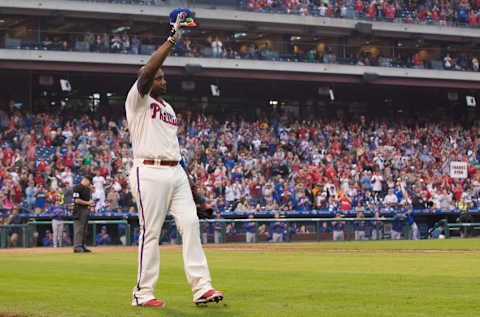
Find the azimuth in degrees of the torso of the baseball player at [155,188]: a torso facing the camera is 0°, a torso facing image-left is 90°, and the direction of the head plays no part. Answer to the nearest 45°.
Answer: approximately 315°

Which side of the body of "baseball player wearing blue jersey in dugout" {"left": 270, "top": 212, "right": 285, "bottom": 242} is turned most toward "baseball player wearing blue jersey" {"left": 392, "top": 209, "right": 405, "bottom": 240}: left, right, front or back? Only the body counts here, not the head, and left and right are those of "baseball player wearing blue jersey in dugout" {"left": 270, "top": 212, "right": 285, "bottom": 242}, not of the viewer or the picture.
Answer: left

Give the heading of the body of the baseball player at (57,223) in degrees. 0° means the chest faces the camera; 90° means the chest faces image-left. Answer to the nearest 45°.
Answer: approximately 0°

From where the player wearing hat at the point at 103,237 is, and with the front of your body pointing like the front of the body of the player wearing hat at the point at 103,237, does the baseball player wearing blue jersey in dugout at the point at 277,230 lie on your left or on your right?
on your left

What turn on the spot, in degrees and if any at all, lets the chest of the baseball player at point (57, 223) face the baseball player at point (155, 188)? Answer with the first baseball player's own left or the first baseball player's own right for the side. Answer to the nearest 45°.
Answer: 0° — they already face them

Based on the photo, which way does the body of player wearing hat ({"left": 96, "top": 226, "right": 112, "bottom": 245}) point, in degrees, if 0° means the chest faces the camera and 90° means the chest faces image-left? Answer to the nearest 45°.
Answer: approximately 0°

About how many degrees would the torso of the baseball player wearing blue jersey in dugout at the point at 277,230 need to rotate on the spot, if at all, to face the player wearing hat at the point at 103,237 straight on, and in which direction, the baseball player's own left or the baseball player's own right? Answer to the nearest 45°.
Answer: approximately 90° to the baseball player's own right

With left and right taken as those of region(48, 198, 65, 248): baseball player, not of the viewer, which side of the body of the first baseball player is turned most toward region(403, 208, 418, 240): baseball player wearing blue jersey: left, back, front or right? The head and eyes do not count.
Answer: left

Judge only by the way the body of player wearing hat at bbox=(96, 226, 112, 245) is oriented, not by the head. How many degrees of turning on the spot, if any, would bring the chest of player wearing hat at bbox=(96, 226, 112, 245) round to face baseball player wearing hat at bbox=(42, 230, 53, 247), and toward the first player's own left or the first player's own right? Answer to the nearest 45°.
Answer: approximately 90° to the first player's own right

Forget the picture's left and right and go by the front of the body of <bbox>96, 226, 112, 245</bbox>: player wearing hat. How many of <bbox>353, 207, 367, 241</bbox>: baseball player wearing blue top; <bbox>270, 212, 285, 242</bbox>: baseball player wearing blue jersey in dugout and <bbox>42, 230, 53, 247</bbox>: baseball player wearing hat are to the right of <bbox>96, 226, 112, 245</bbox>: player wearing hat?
1
